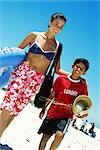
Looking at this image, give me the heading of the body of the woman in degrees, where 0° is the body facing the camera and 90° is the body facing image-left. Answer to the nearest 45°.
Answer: approximately 0°

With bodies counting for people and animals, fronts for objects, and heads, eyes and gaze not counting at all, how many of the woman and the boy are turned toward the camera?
2

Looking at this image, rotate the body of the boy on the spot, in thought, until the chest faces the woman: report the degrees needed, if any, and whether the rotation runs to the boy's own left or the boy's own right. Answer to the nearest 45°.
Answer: approximately 90° to the boy's own right

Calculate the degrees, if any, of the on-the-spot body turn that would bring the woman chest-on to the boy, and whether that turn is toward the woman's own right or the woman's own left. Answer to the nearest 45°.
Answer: approximately 90° to the woman's own left
